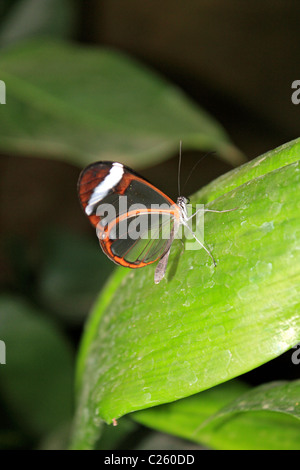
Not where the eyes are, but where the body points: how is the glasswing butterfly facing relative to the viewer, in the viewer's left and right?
facing to the right of the viewer
